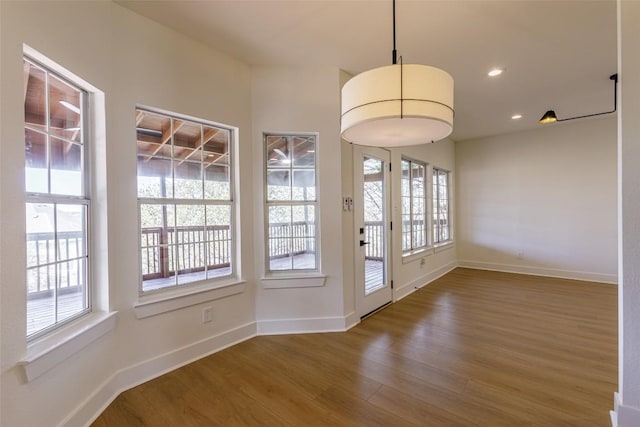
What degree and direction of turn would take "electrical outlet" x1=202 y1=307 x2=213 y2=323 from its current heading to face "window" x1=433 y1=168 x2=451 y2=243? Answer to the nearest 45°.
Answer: approximately 45° to its left

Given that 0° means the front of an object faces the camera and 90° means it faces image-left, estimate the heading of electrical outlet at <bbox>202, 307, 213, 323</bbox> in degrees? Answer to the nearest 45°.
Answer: approximately 315°

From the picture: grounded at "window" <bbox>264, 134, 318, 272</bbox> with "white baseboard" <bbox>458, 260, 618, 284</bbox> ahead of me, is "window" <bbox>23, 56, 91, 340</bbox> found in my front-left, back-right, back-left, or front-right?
back-right

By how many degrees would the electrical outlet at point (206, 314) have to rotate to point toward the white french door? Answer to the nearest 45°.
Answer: approximately 45° to its left

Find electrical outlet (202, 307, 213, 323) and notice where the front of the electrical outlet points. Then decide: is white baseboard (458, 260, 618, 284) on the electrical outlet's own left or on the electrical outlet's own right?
on the electrical outlet's own left

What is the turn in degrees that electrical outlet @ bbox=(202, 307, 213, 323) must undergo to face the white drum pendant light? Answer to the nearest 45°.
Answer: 0° — it already faces it
